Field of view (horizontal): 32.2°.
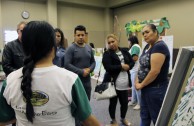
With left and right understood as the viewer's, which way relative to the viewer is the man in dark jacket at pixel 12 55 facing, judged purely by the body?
facing the viewer and to the right of the viewer

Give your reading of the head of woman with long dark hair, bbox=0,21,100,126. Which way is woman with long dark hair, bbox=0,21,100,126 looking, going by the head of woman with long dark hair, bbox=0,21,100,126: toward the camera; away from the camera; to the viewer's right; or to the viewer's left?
away from the camera

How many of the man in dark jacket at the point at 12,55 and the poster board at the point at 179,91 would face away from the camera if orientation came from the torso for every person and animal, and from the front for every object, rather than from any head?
0

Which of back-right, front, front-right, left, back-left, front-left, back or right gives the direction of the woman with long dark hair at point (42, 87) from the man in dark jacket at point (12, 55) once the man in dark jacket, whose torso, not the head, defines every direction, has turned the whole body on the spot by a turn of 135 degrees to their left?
back

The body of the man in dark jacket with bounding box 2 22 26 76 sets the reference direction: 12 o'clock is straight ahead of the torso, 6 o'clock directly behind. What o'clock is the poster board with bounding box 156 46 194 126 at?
The poster board is roughly at 1 o'clock from the man in dark jacket.

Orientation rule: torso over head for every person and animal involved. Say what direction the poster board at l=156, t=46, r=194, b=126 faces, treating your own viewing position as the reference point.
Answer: facing the viewer
